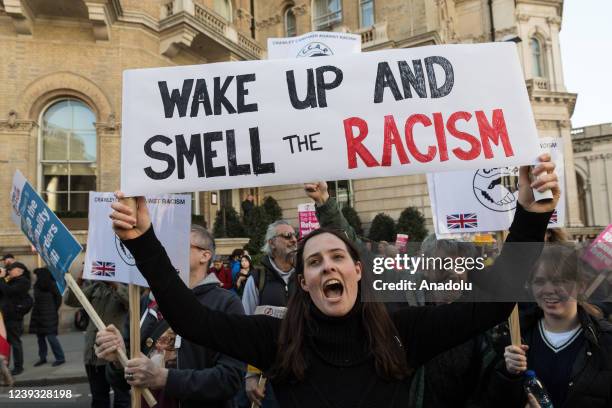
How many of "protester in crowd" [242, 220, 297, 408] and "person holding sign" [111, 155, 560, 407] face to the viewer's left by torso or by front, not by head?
0

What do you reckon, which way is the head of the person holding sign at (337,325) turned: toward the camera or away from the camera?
toward the camera

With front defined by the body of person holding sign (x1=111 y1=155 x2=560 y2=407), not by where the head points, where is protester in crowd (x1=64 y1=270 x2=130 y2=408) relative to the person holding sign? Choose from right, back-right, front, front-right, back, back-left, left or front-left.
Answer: back-right

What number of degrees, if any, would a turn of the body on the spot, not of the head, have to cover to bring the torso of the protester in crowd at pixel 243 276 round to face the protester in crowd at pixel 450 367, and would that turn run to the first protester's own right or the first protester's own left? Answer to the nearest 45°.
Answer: approximately 45° to the first protester's own left

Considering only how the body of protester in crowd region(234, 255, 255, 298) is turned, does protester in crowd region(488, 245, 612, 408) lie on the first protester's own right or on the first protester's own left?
on the first protester's own left

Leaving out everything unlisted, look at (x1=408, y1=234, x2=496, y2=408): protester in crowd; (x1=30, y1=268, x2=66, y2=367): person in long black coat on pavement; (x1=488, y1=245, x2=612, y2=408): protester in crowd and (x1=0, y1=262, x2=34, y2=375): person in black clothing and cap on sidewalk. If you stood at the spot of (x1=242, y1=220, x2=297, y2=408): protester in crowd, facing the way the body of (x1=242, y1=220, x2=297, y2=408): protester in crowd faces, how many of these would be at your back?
2

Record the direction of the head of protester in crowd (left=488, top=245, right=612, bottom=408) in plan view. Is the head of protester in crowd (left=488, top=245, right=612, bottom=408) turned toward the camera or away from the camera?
toward the camera

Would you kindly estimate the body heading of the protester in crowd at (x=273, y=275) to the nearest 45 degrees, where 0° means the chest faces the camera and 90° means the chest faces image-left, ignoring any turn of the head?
approximately 315°

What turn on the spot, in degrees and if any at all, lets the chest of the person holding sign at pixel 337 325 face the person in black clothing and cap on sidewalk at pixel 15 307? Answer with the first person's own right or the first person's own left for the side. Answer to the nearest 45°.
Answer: approximately 135° to the first person's own right

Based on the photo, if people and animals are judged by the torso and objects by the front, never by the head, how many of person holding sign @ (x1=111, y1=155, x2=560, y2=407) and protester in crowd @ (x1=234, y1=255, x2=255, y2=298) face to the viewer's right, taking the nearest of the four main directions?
0

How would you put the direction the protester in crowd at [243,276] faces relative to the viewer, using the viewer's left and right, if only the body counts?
facing the viewer and to the left of the viewer

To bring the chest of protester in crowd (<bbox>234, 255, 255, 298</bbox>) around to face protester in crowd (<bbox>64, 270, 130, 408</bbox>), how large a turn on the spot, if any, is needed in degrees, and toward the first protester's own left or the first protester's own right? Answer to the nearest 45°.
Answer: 0° — they already face them

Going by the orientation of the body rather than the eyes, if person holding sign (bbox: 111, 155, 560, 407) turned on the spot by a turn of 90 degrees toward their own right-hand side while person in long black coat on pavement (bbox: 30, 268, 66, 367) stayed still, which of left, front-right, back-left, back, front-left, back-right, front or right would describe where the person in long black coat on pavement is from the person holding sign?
front-right

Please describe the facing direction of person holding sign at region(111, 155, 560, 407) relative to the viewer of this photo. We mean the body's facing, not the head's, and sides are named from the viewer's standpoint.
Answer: facing the viewer

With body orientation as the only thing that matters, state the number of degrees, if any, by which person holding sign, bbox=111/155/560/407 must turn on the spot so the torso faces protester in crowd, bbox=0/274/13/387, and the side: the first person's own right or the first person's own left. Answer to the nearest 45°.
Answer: approximately 135° to the first person's own right

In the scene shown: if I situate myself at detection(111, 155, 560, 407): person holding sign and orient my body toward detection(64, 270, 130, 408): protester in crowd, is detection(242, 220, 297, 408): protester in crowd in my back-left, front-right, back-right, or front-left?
front-right
